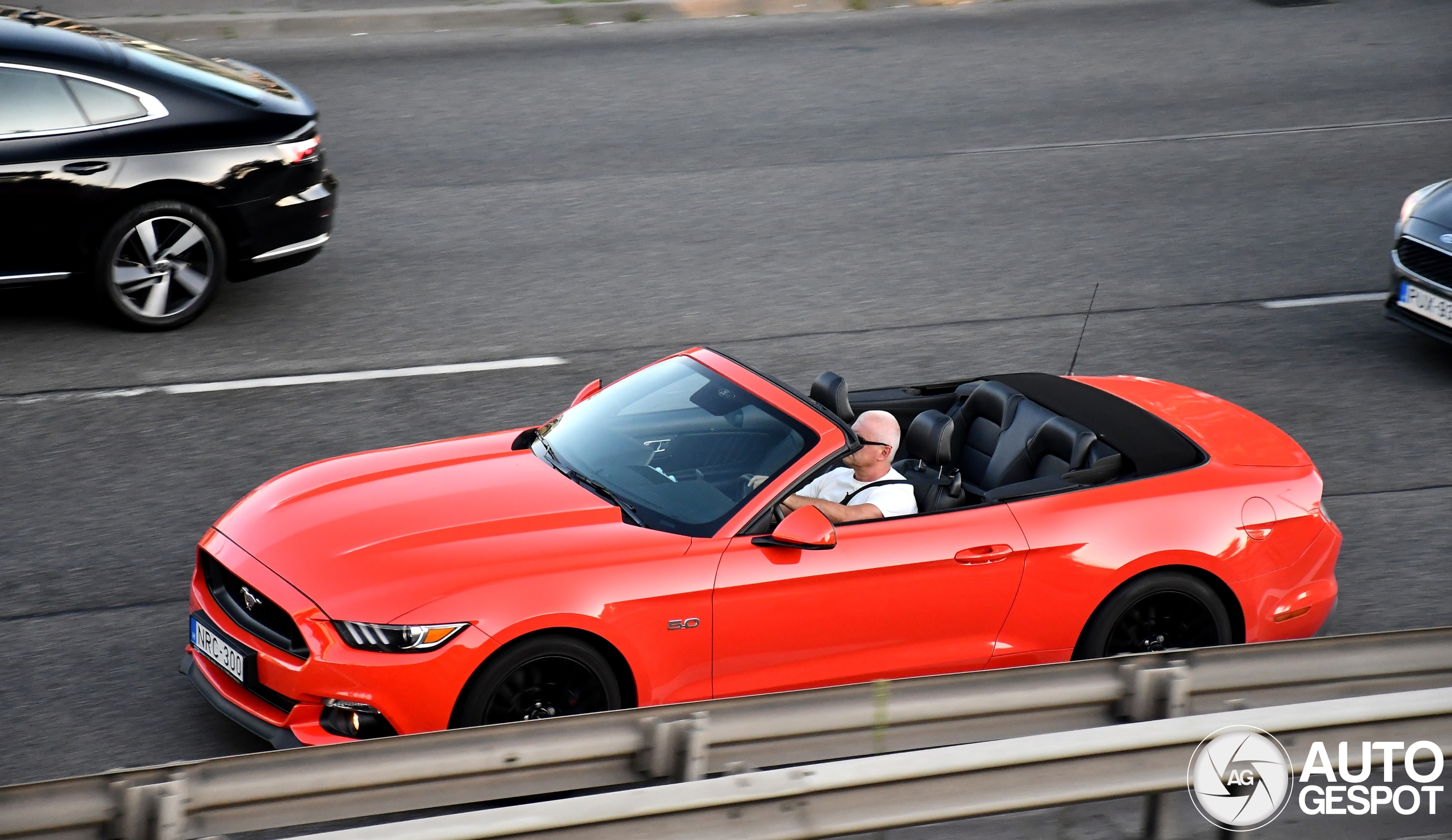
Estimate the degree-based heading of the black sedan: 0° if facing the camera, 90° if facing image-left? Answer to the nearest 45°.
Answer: approximately 90°

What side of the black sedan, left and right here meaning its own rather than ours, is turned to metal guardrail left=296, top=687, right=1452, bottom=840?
left

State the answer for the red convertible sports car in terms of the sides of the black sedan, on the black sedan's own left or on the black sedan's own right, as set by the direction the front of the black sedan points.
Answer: on the black sedan's own left

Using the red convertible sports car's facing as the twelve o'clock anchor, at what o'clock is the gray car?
The gray car is roughly at 6 o'clock from the red convertible sports car.

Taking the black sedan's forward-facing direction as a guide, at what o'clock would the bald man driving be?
The bald man driving is roughly at 8 o'clock from the black sedan.

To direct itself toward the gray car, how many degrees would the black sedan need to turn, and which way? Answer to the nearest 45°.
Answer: approximately 180°

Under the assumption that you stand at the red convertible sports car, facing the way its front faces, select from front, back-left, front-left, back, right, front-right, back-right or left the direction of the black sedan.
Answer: right

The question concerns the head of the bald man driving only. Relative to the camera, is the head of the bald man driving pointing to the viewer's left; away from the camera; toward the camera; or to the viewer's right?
to the viewer's left

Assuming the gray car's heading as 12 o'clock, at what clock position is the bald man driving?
The bald man driving is roughly at 11 o'clock from the gray car.

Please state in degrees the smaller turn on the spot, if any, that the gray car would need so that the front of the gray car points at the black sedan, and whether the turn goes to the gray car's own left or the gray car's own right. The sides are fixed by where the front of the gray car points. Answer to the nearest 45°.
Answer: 0° — it already faces it

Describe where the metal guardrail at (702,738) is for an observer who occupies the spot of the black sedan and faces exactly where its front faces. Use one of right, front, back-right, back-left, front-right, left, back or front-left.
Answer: left

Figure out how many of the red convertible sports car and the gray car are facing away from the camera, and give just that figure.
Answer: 0

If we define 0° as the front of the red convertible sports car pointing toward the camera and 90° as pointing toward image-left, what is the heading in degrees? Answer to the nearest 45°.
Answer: approximately 45°

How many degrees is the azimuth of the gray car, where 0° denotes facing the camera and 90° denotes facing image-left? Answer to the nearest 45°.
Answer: approximately 45°
